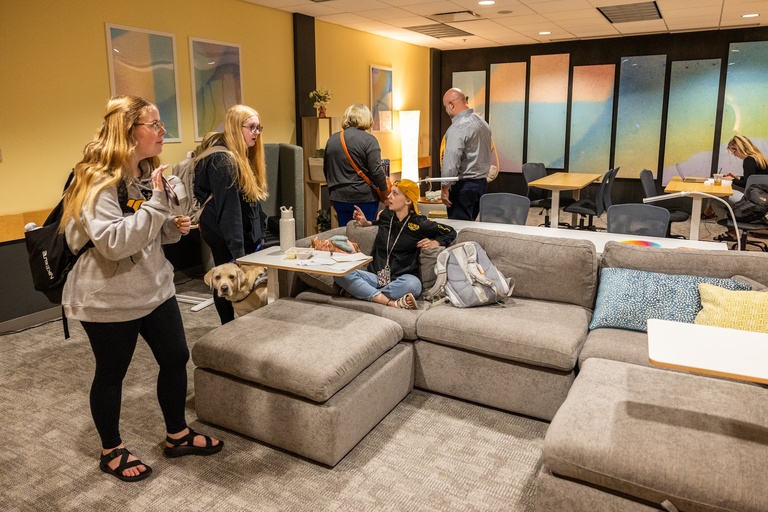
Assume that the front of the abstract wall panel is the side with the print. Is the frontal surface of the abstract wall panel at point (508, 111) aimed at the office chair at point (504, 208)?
yes

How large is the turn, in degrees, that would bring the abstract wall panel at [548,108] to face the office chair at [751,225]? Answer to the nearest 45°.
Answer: approximately 45° to its left

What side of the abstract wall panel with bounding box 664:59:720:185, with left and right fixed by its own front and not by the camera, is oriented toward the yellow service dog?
front

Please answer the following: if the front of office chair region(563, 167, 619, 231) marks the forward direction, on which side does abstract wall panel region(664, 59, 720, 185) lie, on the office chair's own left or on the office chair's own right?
on the office chair's own right

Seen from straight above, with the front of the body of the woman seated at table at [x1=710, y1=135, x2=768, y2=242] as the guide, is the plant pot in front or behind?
in front

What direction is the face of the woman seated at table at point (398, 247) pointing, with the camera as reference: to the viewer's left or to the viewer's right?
to the viewer's left

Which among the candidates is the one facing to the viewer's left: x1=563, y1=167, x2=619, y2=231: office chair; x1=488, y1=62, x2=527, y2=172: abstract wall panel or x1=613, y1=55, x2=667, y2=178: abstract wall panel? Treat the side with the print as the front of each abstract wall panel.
the office chair

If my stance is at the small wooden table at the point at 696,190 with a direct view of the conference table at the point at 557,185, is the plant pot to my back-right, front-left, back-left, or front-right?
front-left

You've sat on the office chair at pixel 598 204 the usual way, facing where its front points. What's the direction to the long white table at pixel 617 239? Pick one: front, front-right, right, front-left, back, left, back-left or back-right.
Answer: left

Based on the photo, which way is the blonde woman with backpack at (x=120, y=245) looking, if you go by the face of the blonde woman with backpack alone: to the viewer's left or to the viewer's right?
to the viewer's right

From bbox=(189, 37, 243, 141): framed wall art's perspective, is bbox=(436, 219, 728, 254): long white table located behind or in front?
in front

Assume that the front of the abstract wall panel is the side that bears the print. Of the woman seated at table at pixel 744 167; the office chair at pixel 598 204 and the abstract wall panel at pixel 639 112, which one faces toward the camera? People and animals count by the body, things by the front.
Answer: the abstract wall panel

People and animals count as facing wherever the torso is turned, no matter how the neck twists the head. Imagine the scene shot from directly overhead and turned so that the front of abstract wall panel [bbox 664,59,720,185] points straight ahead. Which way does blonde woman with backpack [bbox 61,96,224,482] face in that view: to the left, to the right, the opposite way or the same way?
to the left

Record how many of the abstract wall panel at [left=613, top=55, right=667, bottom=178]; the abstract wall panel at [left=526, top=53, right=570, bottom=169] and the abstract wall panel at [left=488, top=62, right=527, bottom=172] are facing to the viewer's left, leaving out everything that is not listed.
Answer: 0

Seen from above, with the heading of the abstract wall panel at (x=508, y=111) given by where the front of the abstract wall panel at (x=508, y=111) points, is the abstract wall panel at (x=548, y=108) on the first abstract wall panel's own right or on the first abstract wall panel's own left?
on the first abstract wall panel's own left

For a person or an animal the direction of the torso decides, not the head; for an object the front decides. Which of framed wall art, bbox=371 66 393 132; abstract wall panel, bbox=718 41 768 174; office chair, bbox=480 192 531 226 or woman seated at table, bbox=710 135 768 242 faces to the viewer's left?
the woman seated at table

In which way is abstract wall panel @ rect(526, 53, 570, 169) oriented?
toward the camera

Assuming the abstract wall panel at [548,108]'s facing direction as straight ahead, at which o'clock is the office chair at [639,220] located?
The office chair is roughly at 12 o'clock from the abstract wall panel.

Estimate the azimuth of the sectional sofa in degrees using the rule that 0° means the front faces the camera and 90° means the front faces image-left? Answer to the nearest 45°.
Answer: approximately 45°
